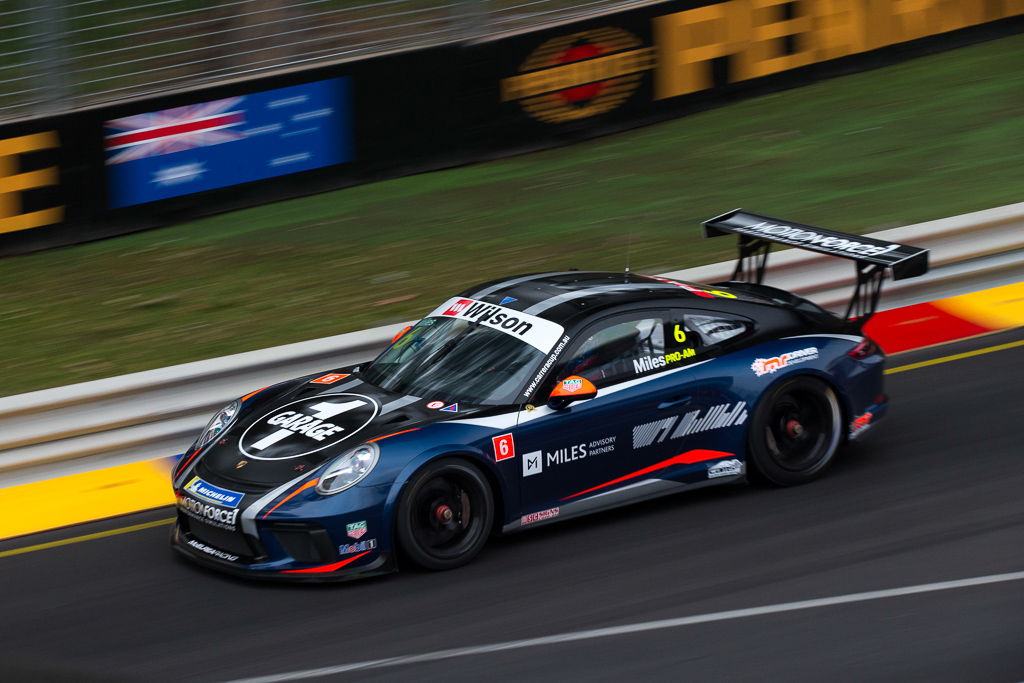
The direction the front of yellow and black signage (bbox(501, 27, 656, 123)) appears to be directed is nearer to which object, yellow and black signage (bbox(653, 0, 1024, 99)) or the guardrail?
the guardrail

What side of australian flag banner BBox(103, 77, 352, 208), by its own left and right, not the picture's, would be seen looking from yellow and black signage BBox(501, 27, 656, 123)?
left

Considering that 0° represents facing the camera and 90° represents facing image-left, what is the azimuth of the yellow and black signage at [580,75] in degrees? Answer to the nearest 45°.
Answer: approximately 0°

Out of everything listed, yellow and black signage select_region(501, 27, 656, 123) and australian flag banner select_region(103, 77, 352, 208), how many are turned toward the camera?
2

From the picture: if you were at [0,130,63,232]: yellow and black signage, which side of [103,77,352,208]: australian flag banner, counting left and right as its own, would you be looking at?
right

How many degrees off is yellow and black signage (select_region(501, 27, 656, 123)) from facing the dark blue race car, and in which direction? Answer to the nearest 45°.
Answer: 0° — it already faces it

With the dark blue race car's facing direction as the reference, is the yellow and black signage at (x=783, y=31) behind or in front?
behind

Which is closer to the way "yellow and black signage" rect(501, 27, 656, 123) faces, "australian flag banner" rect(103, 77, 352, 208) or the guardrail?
the guardrail

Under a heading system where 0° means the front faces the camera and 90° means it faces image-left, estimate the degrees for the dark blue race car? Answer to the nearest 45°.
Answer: approximately 45°

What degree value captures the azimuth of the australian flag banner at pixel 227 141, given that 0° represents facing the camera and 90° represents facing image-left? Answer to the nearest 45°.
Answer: approximately 0°

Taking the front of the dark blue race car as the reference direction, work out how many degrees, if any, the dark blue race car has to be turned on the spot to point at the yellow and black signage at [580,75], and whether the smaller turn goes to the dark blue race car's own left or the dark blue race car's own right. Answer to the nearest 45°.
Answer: approximately 135° to the dark blue race car's own right

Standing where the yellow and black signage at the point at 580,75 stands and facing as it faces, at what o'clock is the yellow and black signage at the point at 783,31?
the yellow and black signage at the point at 783,31 is roughly at 8 o'clock from the yellow and black signage at the point at 580,75.

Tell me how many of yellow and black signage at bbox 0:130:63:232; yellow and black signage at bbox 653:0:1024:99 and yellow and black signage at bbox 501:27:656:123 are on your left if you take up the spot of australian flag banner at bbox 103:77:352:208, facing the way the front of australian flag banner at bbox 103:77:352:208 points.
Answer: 2
